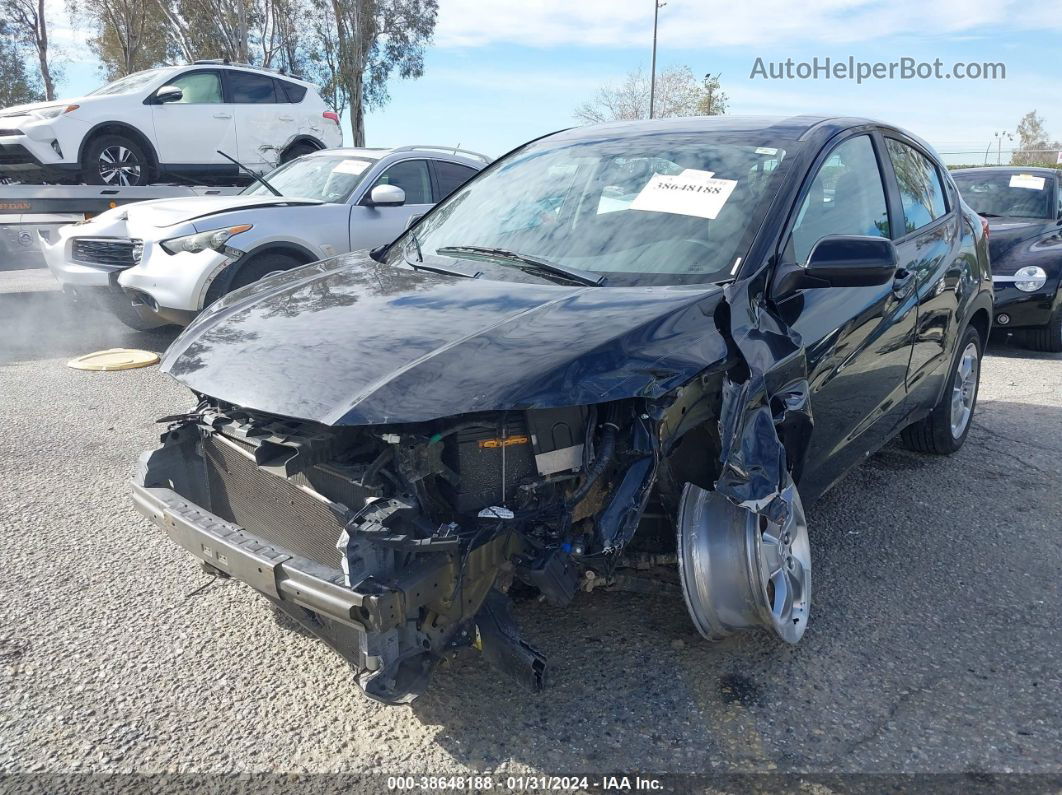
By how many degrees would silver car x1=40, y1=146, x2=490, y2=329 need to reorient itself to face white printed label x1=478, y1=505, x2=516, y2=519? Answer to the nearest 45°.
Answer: approximately 45° to its left

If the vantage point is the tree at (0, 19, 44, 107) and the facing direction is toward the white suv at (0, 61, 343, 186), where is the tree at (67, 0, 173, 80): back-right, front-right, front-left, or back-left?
front-left

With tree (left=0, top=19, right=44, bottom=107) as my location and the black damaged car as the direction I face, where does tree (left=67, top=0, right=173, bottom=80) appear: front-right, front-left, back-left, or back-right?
front-left

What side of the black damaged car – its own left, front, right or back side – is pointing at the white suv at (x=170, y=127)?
right

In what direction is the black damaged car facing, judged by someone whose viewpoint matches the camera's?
facing the viewer and to the left of the viewer

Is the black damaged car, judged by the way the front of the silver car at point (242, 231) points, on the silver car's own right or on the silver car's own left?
on the silver car's own left

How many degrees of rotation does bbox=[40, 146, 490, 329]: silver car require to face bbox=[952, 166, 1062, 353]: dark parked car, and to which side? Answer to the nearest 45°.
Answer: approximately 135° to its left

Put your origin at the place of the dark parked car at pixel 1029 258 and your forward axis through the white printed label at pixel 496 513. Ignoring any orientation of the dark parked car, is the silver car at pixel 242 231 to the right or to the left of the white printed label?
right

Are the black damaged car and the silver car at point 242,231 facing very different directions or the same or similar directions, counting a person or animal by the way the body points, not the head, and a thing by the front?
same or similar directions

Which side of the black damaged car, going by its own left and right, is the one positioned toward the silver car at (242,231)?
right

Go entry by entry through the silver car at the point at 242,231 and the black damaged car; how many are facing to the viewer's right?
0
